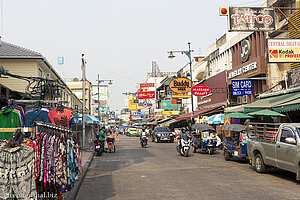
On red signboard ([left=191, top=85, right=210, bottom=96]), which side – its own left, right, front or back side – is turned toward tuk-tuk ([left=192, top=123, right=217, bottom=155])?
front

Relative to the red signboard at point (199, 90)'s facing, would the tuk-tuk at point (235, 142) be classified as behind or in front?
in front

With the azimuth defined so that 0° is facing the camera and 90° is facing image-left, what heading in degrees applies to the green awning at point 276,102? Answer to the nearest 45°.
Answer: approximately 90°

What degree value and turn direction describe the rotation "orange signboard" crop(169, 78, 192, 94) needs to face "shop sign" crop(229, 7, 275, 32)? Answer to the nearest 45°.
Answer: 0° — it already faces it

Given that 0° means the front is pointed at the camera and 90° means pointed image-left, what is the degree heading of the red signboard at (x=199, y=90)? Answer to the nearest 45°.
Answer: approximately 0°

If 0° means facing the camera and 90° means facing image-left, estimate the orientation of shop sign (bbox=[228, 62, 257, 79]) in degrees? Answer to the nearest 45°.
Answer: approximately 45°

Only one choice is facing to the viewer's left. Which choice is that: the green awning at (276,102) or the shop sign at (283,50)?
the green awning

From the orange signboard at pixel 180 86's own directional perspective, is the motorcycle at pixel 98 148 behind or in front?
in front
